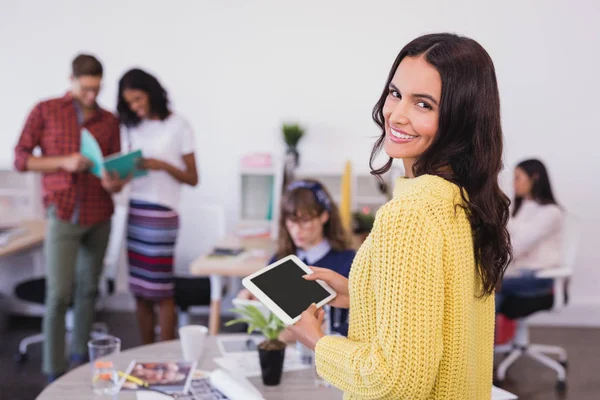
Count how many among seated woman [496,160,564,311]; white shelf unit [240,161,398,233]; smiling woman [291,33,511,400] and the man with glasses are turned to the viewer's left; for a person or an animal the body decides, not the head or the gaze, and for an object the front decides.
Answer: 2

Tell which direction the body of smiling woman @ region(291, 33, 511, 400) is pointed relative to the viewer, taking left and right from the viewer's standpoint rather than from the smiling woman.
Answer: facing to the left of the viewer

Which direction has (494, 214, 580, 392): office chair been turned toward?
to the viewer's left

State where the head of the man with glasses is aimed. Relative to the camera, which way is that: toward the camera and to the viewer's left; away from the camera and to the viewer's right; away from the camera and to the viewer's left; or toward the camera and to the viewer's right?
toward the camera and to the viewer's right

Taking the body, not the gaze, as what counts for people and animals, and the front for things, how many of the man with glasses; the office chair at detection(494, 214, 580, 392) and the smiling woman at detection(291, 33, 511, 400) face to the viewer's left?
2

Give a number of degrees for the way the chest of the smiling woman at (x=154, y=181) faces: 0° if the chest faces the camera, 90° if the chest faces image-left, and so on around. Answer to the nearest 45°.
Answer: approximately 45°

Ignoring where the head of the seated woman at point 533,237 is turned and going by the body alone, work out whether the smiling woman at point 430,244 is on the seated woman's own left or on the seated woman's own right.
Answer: on the seated woman's own left

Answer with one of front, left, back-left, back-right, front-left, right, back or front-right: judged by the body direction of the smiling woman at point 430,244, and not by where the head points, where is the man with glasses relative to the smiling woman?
front-right

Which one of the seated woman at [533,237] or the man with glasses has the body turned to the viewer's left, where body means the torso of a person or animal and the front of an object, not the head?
the seated woman
